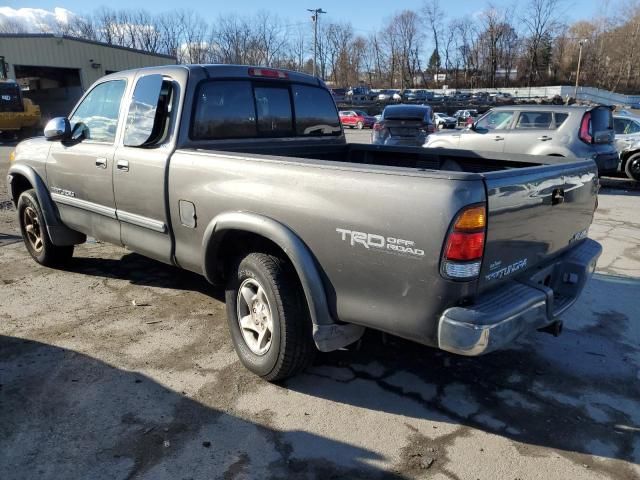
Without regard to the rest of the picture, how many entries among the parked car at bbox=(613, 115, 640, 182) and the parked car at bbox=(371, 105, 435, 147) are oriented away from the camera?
1

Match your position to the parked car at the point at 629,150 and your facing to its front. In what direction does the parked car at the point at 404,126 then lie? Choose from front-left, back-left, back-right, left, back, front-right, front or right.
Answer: front

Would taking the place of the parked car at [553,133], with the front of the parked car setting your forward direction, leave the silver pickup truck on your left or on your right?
on your left

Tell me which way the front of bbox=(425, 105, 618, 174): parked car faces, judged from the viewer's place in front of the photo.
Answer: facing away from the viewer and to the left of the viewer

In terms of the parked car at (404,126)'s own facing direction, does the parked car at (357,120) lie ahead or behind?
ahead

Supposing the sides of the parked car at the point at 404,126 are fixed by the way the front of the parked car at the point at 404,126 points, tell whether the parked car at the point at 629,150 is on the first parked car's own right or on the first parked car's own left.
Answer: on the first parked car's own right

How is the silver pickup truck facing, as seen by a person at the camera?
facing away from the viewer and to the left of the viewer

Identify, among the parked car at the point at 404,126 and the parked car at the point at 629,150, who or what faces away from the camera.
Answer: the parked car at the point at 404,126

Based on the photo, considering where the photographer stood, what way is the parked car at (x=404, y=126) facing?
facing away from the viewer

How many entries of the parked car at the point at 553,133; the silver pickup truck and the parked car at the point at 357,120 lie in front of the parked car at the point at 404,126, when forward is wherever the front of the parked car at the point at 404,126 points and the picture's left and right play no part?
1

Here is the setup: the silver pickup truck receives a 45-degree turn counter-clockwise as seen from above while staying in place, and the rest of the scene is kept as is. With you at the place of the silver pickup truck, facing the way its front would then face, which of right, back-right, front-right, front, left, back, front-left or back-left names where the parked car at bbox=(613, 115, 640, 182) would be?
back-right

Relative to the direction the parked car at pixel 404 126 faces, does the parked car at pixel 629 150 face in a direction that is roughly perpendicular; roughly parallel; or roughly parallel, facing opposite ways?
roughly perpendicular

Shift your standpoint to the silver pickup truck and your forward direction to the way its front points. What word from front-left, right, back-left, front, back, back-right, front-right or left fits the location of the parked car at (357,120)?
front-right

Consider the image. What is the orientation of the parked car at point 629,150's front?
to the viewer's left

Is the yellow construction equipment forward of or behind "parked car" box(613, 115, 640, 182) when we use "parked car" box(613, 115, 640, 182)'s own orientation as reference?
forward
